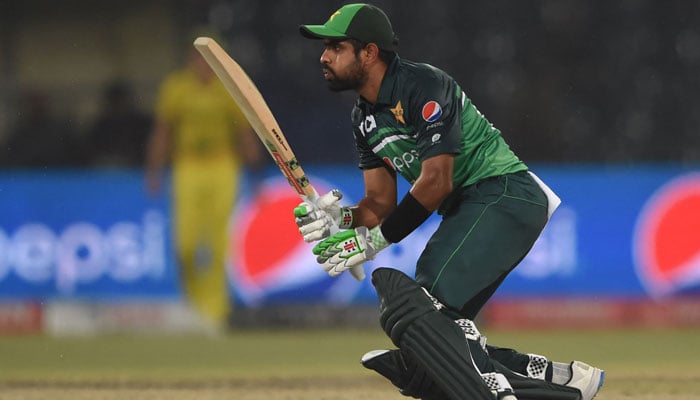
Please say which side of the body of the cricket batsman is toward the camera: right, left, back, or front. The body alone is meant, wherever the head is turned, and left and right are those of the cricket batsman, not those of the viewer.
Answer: left

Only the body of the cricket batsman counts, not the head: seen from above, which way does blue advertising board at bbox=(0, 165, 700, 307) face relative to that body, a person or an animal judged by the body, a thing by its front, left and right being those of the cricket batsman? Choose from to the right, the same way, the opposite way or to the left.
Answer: to the left

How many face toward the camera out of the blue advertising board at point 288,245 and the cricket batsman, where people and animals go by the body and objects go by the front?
1

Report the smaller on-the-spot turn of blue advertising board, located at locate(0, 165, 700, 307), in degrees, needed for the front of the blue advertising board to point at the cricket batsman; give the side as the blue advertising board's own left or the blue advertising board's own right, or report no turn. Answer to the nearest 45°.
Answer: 0° — it already faces them

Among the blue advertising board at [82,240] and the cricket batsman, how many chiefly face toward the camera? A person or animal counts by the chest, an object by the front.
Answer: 1

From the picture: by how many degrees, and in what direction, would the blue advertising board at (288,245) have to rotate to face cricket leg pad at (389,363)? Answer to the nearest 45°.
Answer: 0° — it already faces it

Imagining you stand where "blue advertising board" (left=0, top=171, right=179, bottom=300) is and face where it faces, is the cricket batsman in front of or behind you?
in front

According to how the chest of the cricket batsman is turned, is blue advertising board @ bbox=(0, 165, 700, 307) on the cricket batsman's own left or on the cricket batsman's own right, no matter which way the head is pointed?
on the cricket batsman's own right

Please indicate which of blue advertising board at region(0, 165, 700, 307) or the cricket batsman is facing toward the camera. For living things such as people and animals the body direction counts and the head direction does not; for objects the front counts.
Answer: the blue advertising board

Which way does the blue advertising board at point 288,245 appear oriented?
toward the camera
